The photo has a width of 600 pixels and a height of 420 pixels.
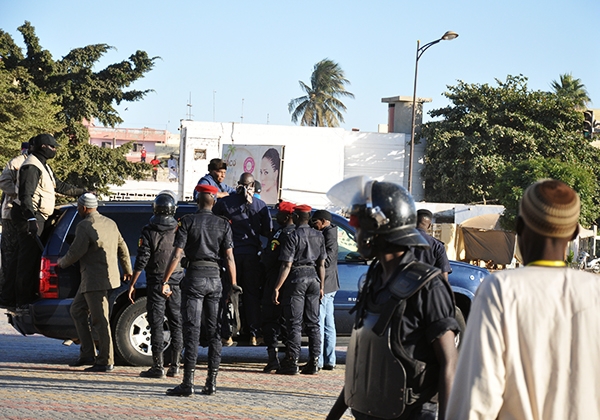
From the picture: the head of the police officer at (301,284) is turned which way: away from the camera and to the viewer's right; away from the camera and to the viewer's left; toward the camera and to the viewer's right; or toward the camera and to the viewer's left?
away from the camera and to the viewer's left

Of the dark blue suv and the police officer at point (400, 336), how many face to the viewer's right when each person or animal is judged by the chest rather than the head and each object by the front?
1

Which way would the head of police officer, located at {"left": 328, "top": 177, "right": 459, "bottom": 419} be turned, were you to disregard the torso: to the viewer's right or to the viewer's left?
to the viewer's left

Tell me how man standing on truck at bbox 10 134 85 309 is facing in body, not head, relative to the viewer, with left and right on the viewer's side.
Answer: facing to the right of the viewer

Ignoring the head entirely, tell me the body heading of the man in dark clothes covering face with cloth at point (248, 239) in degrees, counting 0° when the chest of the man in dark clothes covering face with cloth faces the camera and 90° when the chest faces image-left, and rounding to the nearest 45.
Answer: approximately 0°

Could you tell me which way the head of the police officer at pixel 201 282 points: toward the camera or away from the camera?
away from the camera

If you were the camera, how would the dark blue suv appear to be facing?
facing to the right of the viewer
